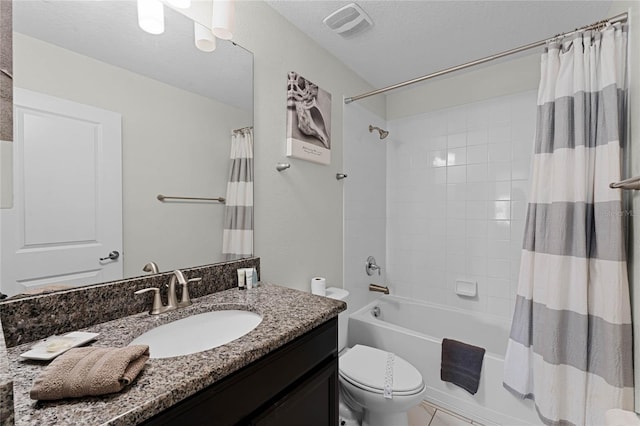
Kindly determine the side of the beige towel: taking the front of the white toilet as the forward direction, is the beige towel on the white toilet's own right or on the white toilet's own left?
on the white toilet's own right

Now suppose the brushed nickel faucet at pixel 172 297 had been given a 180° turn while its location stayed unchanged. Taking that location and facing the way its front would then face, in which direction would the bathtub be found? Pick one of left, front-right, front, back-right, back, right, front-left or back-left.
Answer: back-right

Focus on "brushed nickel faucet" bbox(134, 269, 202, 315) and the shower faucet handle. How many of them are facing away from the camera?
0

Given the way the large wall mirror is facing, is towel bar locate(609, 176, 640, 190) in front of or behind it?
in front

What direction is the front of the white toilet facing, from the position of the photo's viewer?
facing the viewer and to the right of the viewer

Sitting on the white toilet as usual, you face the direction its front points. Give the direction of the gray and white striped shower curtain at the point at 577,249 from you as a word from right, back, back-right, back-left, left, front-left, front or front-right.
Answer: front-left

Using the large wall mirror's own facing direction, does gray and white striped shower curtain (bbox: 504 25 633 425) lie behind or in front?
in front

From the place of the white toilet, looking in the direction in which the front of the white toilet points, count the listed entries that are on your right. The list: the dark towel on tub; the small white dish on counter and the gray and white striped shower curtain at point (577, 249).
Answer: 1

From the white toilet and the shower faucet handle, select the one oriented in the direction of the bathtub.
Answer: the shower faucet handle

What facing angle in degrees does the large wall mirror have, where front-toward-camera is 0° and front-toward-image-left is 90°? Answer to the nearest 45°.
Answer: approximately 315°

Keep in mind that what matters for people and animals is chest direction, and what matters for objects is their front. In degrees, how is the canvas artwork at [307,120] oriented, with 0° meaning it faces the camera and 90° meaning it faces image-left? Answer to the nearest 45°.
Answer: approximately 315°

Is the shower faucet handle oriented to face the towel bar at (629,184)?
yes

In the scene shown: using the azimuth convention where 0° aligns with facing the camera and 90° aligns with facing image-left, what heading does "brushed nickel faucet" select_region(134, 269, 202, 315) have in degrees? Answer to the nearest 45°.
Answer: approximately 315°
